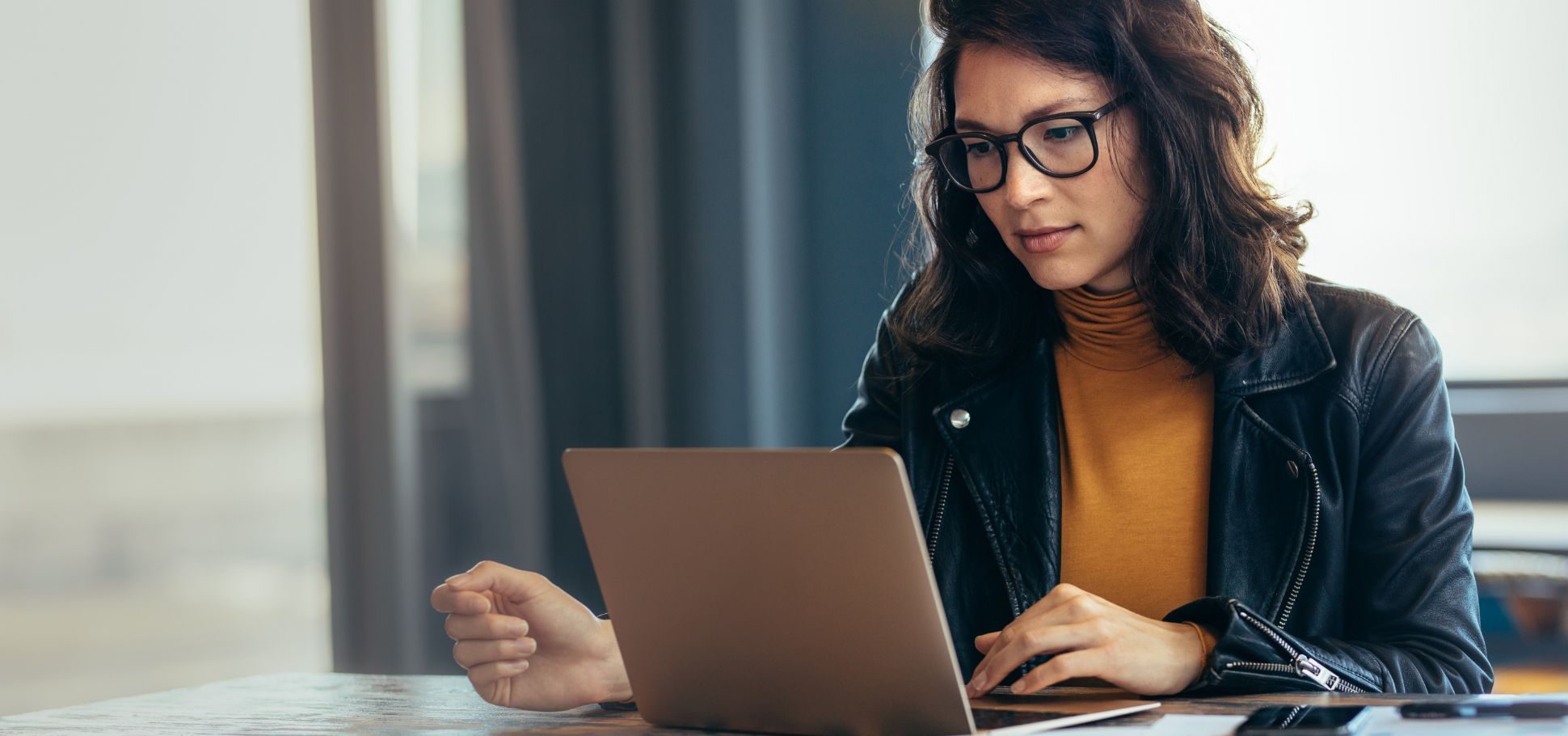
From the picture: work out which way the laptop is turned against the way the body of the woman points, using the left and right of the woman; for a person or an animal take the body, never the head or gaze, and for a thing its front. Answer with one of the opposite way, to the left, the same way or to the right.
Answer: the opposite way

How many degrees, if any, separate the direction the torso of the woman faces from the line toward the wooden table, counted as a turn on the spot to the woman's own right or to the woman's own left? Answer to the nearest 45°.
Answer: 0° — they already face it

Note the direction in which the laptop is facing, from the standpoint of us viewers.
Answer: facing away from the viewer and to the right of the viewer

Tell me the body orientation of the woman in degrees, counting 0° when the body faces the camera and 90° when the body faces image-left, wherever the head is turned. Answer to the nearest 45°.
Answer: approximately 45°

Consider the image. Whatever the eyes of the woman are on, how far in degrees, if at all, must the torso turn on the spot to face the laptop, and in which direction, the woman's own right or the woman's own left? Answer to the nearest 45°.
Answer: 0° — they already face it
